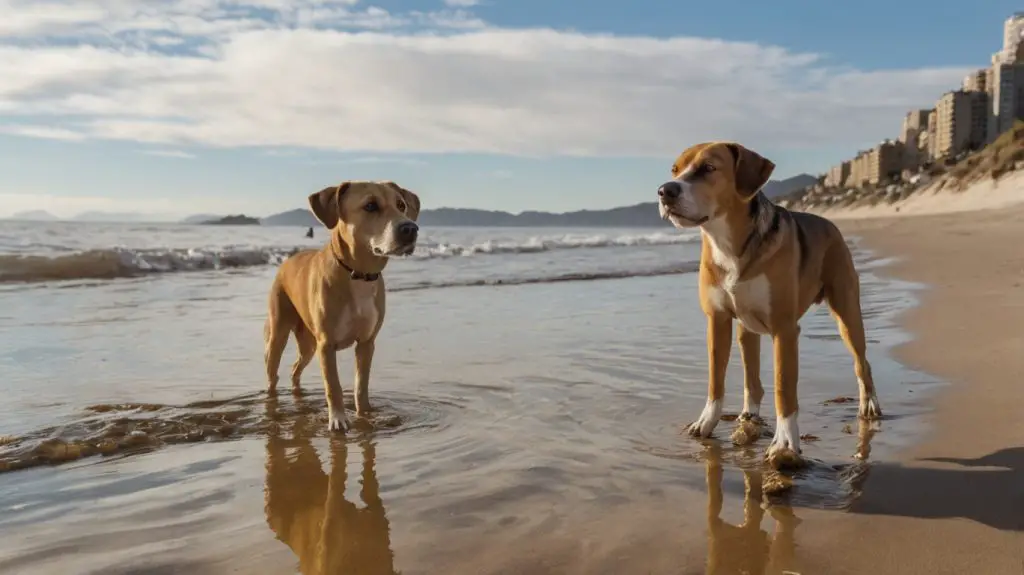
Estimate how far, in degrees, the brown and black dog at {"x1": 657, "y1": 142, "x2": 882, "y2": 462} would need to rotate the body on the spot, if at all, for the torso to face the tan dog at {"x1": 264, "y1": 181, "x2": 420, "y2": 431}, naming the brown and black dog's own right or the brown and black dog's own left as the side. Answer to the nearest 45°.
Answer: approximately 45° to the brown and black dog's own right

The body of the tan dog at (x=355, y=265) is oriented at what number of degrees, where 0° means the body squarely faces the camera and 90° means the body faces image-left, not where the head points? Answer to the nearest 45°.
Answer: approximately 315°
